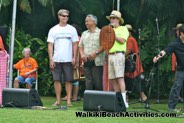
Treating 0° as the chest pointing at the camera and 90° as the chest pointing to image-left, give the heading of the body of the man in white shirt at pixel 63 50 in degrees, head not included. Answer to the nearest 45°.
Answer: approximately 0°

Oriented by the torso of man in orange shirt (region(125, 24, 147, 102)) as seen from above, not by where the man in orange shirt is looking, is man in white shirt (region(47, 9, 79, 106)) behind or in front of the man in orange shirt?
in front

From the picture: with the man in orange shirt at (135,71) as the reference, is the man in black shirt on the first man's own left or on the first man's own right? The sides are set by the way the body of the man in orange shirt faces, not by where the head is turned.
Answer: on the first man's own left

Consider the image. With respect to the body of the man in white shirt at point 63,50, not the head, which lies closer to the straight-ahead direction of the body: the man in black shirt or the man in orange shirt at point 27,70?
the man in black shirt

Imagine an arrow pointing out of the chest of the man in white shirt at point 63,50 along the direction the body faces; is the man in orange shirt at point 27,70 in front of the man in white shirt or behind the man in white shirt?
behind
